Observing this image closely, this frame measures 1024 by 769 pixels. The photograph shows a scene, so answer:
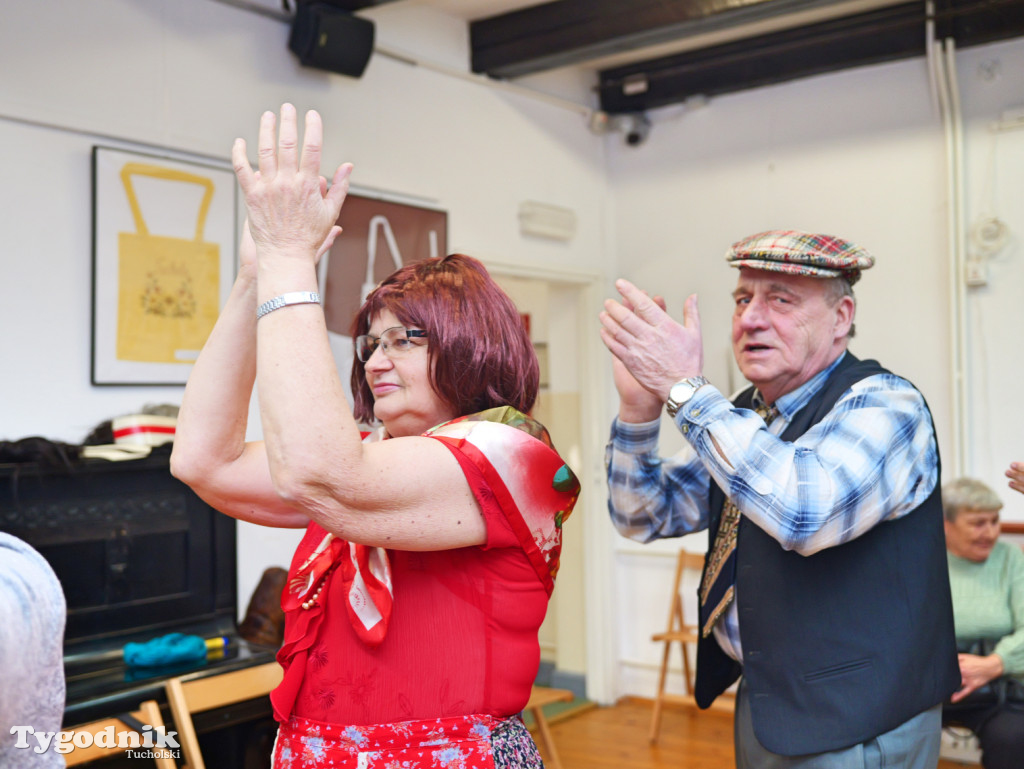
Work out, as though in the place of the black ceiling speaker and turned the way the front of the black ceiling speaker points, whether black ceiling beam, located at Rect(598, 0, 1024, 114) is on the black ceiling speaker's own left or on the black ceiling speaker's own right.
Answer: on the black ceiling speaker's own left

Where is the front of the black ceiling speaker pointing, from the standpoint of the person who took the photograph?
facing the viewer and to the right of the viewer

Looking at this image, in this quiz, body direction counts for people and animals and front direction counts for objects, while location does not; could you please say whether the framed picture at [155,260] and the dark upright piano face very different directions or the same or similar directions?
same or similar directions

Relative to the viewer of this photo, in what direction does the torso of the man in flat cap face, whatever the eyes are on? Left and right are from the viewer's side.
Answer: facing the viewer and to the left of the viewer

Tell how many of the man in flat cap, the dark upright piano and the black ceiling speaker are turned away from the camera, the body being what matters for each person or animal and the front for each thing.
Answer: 0

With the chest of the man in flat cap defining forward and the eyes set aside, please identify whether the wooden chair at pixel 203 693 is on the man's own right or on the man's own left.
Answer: on the man's own right

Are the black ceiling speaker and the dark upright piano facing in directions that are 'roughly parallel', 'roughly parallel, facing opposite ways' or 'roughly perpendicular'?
roughly parallel

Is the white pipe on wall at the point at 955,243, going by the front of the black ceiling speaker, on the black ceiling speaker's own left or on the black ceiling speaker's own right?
on the black ceiling speaker's own left

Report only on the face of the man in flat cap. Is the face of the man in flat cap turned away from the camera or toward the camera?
toward the camera

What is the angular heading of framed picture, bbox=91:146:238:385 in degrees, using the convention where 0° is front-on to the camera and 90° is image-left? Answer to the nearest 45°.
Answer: approximately 315°
